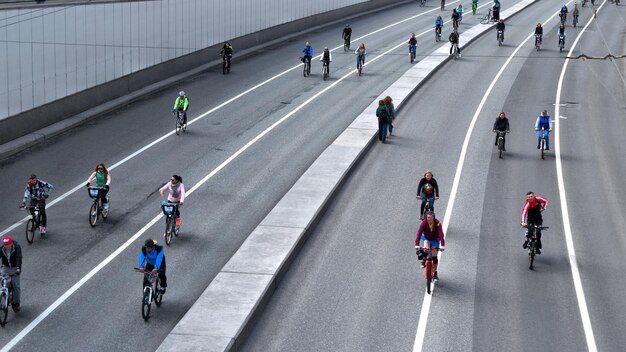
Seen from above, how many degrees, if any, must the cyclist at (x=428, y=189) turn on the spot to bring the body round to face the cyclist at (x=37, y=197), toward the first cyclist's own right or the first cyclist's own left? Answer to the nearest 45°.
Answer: approximately 90° to the first cyclist's own right

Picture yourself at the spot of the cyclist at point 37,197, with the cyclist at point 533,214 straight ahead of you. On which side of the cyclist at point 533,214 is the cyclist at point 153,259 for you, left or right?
right

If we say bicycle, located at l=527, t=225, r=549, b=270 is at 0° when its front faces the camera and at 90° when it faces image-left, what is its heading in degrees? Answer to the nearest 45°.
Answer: approximately 0°

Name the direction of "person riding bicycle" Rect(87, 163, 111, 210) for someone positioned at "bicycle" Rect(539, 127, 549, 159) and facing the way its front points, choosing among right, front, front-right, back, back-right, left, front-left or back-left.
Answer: front-right

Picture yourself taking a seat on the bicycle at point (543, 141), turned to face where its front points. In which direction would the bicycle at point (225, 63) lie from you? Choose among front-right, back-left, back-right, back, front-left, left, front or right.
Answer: back-right
